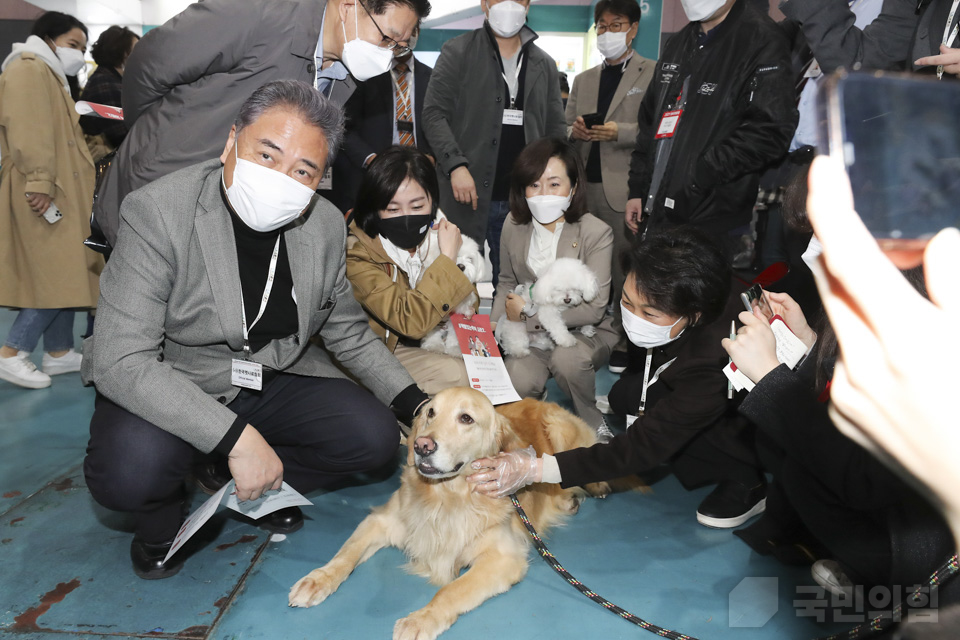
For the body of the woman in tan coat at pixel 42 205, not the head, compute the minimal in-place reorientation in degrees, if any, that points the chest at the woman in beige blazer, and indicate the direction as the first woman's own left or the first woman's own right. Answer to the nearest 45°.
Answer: approximately 45° to the first woman's own right

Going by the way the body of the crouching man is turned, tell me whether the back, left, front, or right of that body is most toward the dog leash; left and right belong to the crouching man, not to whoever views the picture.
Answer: front

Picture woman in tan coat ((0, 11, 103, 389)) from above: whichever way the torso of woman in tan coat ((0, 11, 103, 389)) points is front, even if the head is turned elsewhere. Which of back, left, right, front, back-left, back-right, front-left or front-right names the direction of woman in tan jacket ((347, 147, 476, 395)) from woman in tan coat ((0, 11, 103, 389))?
front-right

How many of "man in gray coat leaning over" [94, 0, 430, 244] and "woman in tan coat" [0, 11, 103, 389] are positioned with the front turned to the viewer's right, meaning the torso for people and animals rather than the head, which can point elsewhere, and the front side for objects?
2

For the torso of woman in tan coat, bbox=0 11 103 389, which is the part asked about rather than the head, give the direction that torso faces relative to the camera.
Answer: to the viewer's right

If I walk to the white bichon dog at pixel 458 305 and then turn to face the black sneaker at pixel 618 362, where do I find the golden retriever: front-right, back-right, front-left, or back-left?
back-right

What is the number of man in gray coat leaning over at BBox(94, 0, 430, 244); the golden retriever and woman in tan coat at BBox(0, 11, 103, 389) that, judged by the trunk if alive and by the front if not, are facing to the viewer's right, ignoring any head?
2

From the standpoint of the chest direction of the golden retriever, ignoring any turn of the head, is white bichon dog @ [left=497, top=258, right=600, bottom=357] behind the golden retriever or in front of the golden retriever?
behind

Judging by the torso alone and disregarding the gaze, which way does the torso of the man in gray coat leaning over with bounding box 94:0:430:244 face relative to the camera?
to the viewer's right
